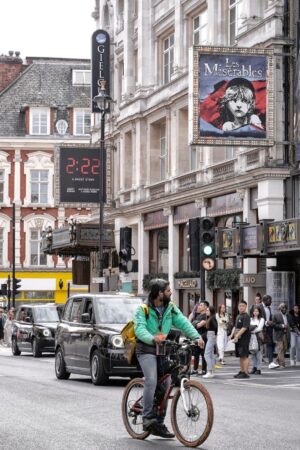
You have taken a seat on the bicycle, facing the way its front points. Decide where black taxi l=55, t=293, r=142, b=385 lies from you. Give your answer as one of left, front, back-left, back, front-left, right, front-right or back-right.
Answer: back-left

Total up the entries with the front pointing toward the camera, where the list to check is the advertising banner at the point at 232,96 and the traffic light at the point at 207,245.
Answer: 2

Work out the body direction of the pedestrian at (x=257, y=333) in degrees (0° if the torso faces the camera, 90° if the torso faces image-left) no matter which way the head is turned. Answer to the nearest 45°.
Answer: approximately 45°

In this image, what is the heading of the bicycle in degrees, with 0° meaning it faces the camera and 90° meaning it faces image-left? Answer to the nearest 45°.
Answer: approximately 315°

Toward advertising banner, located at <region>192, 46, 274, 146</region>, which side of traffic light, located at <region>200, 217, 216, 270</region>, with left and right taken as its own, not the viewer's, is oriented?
back

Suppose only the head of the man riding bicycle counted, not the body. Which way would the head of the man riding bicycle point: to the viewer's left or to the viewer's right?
to the viewer's right

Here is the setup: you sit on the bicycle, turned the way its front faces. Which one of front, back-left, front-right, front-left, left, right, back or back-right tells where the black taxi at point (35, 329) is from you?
back-left

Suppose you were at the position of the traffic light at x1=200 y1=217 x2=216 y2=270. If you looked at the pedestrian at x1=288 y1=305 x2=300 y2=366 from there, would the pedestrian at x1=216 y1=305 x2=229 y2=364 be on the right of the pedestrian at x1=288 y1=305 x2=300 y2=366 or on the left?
left

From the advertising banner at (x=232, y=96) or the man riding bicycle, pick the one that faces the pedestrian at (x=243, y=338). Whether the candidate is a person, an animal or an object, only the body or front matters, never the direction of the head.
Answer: the advertising banner
